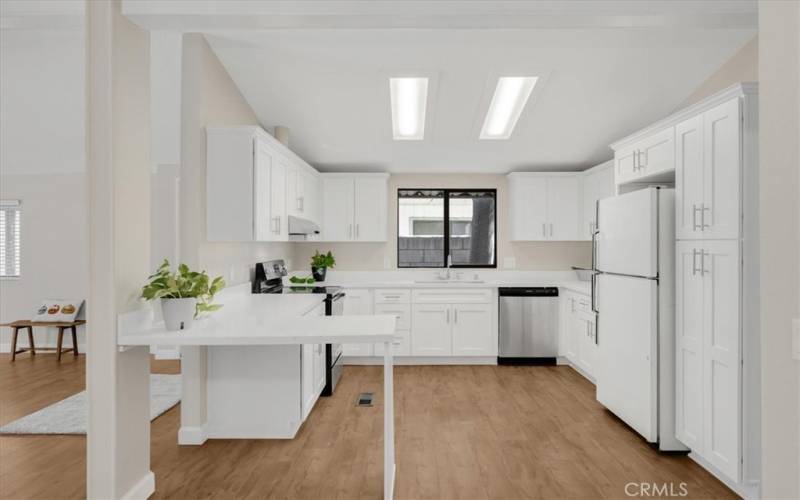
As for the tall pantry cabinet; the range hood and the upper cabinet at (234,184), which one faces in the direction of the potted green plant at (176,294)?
the tall pantry cabinet

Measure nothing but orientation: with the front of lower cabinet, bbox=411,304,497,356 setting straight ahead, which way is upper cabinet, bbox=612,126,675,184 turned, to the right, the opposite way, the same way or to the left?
to the right

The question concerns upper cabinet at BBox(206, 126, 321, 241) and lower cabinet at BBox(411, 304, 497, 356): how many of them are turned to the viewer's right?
1

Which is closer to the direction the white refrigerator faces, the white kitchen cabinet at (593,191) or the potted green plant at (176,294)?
the potted green plant

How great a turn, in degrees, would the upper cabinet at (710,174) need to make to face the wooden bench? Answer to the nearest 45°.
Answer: approximately 45° to its right

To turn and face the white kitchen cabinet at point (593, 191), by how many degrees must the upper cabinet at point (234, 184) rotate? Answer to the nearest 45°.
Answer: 0° — it already faces it

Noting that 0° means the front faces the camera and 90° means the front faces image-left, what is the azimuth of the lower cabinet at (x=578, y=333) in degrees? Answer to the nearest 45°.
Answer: approximately 45°

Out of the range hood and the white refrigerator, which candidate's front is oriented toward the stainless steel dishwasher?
the range hood

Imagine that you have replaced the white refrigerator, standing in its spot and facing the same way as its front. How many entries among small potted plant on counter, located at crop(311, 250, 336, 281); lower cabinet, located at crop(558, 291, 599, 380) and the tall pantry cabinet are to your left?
1

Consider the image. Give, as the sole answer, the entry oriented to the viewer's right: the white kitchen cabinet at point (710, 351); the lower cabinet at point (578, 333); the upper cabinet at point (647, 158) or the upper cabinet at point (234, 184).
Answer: the upper cabinet at point (234, 184)

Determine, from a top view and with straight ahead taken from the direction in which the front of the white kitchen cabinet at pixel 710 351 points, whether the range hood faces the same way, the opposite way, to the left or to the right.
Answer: the opposite way
